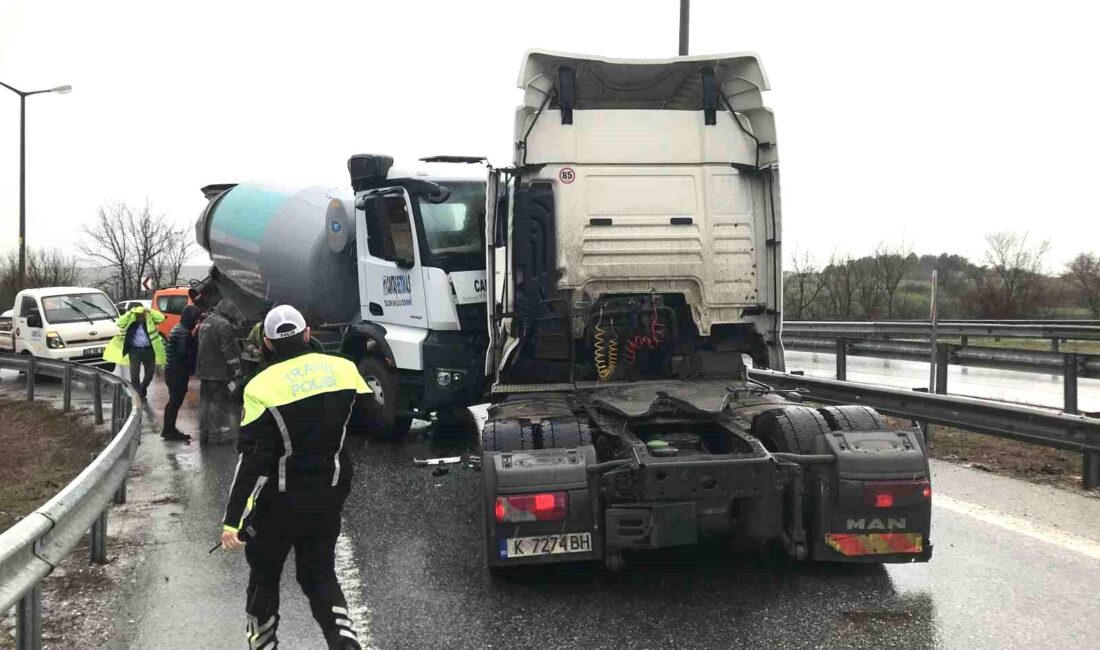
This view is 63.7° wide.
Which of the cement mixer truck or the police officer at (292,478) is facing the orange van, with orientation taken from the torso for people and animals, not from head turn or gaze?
the police officer

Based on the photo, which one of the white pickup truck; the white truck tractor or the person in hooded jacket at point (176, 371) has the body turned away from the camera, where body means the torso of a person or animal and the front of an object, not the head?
the white truck tractor

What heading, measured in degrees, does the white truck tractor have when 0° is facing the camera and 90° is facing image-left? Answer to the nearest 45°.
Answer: approximately 180°

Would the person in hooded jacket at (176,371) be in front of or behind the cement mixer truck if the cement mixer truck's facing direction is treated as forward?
behind

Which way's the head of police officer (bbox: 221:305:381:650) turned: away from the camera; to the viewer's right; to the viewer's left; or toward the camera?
away from the camera

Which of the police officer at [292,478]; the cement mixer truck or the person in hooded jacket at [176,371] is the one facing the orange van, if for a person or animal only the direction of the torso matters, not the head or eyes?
the police officer

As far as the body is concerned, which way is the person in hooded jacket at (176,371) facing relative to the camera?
to the viewer's right

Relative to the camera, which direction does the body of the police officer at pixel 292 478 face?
away from the camera

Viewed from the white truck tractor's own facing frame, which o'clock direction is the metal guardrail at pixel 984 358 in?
The metal guardrail is roughly at 1 o'clock from the white truck tractor.

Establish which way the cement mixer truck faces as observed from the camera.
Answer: facing the viewer and to the right of the viewer

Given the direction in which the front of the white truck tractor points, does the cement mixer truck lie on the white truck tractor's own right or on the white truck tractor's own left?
on the white truck tractor's own left
